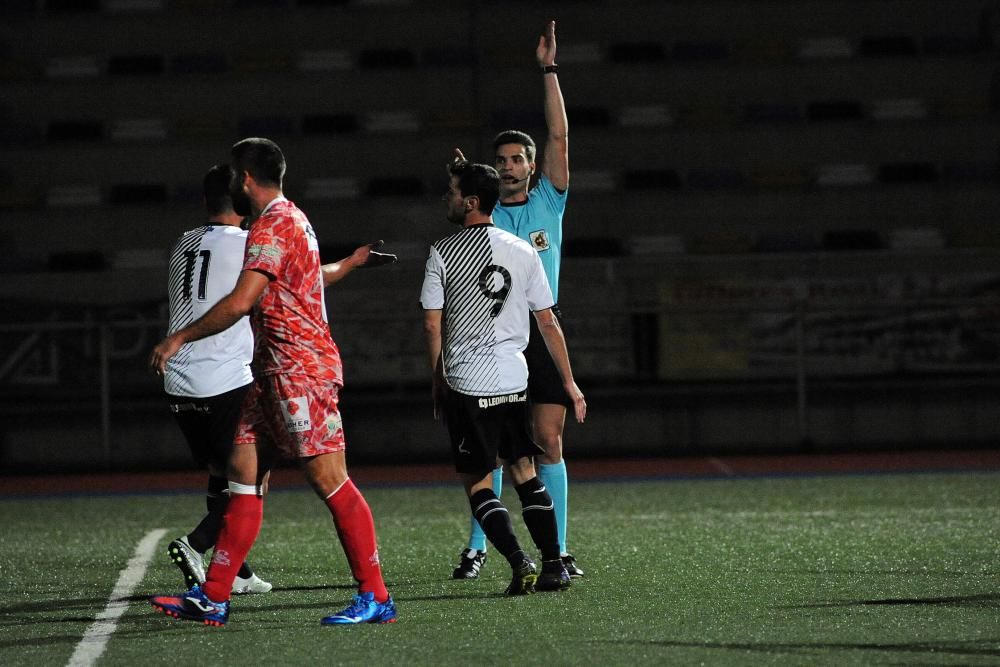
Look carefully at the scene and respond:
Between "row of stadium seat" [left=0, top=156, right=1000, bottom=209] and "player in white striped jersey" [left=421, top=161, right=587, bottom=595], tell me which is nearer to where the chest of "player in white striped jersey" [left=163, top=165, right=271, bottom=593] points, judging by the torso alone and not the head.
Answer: the row of stadium seat

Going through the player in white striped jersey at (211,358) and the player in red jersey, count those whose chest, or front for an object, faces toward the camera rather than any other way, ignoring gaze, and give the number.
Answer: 0

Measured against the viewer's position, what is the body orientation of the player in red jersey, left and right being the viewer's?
facing away from the viewer and to the left of the viewer

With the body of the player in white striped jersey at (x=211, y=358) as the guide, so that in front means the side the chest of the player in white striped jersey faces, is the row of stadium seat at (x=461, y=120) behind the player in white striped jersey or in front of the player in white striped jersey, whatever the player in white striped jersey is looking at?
in front

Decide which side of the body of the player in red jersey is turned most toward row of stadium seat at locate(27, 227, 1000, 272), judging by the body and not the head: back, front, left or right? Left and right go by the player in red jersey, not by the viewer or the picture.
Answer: right

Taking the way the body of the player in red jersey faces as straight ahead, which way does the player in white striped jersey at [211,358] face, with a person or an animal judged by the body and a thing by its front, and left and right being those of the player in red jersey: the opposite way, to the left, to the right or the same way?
to the right

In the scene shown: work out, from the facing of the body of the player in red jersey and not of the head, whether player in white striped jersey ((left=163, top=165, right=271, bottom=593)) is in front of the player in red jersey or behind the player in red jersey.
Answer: in front

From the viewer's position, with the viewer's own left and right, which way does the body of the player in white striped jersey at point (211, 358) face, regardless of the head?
facing away from the viewer and to the right of the viewer

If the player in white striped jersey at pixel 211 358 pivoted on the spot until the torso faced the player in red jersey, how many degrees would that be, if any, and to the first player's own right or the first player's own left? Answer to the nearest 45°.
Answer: approximately 135° to the first player's own right

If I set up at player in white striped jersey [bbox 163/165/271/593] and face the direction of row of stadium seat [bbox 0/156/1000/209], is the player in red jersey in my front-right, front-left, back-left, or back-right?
back-right

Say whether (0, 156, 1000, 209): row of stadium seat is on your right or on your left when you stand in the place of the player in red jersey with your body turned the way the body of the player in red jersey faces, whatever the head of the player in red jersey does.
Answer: on your right

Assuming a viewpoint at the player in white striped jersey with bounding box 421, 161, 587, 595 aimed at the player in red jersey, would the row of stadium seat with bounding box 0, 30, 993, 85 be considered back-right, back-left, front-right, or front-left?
back-right

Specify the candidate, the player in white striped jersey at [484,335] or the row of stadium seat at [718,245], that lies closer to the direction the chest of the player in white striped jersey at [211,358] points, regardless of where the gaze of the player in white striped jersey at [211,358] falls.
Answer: the row of stadium seat

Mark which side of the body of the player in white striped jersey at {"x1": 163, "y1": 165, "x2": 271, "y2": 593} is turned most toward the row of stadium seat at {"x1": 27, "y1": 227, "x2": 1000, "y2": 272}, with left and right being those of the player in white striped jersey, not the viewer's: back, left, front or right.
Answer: front
